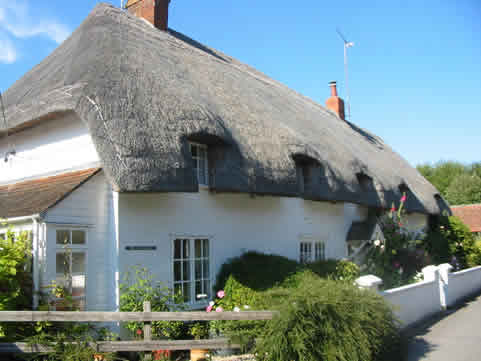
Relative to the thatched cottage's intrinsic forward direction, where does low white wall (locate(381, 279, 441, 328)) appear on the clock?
The low white wall is roughly at 10 o'clock from the thatched cottage.

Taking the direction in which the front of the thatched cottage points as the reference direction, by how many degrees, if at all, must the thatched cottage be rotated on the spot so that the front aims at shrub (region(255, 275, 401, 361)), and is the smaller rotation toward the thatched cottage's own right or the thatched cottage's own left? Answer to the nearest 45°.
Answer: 0° — it already faces it

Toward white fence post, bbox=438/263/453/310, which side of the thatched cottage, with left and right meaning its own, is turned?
left

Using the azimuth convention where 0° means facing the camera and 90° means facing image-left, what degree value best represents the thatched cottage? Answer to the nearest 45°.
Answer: approximately 315°

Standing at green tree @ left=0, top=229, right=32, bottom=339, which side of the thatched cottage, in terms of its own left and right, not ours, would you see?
right

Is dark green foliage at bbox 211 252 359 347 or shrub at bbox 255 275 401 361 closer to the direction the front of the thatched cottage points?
the shrub

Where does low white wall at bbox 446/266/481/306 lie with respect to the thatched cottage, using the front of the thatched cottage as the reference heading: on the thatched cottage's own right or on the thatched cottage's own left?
on the thatched cottage's own left

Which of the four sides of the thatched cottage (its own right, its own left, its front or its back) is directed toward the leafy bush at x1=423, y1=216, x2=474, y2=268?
left
